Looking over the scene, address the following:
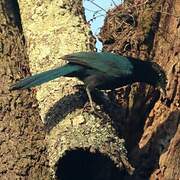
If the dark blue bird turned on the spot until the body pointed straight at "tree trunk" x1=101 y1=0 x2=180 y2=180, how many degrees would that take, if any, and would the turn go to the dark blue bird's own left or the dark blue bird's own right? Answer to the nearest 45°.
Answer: approximately 45° to the dark blue bird's own left

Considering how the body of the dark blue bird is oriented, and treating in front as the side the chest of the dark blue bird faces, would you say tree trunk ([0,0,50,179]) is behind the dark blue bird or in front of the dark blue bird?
behind

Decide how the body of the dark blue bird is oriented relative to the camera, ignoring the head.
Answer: to the viewer's right
